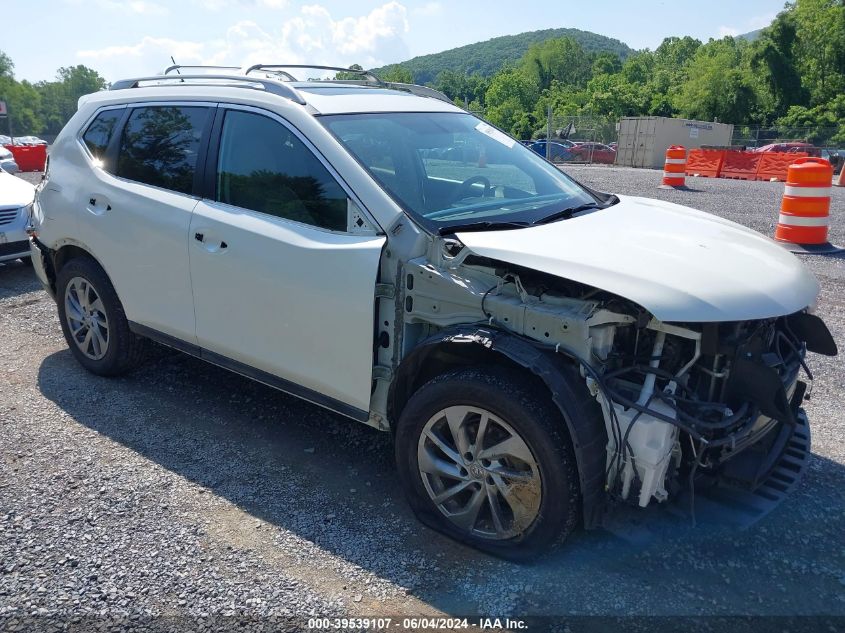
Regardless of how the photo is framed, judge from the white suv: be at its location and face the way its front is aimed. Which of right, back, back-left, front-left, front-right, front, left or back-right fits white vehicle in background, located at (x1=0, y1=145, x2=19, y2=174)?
back

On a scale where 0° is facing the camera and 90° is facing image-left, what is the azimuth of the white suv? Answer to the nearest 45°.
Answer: approximately 315°

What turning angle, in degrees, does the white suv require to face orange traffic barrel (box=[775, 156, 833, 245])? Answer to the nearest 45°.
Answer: approximately 90° to its left

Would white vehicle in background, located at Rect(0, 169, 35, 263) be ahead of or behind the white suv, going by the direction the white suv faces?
behind

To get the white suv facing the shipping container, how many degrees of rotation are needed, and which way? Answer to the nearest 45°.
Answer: approximately 135° to its left

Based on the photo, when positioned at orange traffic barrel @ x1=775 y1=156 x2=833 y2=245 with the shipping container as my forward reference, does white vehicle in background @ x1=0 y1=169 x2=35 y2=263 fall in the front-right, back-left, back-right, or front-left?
back-left

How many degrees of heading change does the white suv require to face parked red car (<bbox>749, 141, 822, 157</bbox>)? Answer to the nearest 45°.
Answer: approximately 90° to its left

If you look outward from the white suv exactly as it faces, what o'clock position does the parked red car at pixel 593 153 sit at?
The parked red car is roughly at 8 o'clock from the white suv.

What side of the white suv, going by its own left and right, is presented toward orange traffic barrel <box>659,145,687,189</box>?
left

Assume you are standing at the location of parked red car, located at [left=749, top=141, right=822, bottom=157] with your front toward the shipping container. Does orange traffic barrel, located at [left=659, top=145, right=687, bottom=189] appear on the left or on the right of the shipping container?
left

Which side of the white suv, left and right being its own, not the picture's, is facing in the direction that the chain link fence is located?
left
